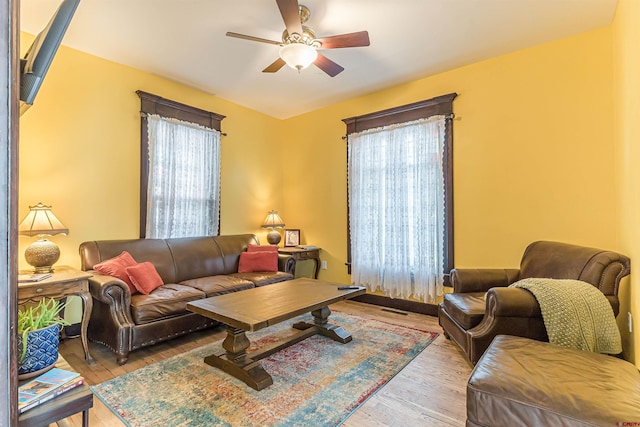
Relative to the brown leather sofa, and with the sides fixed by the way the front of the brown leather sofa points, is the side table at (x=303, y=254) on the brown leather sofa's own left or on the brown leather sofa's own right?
on the brown leather sofa's own left

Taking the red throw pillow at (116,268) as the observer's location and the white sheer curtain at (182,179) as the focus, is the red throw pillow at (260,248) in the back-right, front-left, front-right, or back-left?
front-right

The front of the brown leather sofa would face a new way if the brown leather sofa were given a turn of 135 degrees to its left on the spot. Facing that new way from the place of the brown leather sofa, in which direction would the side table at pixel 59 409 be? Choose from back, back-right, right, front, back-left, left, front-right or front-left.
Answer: back

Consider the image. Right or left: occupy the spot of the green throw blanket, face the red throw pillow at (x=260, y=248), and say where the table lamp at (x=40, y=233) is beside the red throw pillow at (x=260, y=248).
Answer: left

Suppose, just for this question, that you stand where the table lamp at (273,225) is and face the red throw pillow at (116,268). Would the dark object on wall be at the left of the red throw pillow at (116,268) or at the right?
left

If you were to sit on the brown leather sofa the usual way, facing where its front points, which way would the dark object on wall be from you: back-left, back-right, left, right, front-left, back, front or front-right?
front-right

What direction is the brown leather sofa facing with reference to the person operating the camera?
facing the viewer and to the right of the viewer

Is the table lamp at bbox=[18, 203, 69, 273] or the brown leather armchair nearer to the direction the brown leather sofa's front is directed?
the brown leather armchair

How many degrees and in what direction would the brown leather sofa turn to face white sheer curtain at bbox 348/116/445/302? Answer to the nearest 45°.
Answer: approximately 45° to its left

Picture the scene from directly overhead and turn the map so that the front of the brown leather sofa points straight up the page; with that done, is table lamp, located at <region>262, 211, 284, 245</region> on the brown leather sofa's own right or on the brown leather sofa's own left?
on the brown leather sofa's own left

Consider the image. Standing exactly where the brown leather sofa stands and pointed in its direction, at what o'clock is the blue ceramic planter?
The blue ceramic planter is roughly at 2 o'clock from the brown leather sofa.

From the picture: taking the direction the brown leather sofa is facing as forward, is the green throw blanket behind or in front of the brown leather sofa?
in front

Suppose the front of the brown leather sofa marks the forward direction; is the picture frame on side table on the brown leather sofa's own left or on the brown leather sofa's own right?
on the brown leather sofa's own left

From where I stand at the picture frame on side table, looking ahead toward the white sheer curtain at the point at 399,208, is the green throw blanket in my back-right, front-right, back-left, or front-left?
front-right

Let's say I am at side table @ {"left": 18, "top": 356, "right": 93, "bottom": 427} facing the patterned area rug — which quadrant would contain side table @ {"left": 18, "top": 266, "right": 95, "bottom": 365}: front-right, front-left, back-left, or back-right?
front-left

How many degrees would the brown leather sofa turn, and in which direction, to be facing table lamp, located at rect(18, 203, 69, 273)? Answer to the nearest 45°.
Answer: approximately 135° to its right
